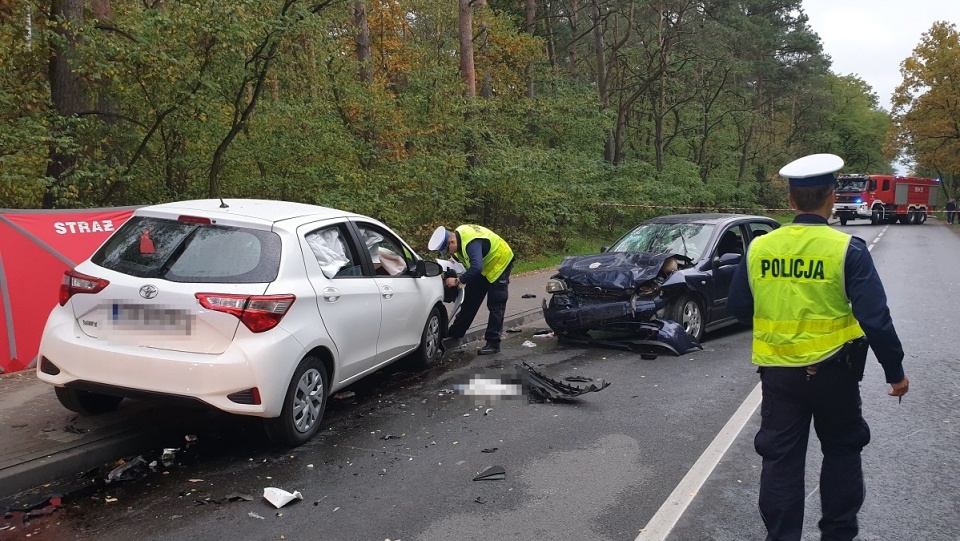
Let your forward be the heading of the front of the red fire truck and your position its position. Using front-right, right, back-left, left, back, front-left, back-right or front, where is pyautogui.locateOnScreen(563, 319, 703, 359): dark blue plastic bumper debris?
front-left

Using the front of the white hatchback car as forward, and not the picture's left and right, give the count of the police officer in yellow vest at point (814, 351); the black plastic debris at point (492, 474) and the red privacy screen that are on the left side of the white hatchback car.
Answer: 1

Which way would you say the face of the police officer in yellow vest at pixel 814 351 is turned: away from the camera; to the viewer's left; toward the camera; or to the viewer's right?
away from the camera

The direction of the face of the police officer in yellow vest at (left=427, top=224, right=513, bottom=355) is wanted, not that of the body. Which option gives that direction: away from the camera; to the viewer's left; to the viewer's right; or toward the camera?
to the viewer's left

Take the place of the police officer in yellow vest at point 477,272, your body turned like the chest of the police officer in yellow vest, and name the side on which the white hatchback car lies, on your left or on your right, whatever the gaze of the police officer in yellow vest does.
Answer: on your left

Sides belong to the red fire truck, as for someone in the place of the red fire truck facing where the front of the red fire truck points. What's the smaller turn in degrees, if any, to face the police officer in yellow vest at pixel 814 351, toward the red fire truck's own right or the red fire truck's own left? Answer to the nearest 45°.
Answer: approximately 45° to the red fire truck's own left

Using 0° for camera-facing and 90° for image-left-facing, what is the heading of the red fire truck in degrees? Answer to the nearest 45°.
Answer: approximately 45°

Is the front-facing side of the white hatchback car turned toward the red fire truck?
yes

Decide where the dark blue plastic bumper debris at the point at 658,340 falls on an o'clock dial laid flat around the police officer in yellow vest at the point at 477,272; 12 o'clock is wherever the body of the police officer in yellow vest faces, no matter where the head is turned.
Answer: The dark blue plastic bumper debris is roughly at 6 o'clock from the police officer in yellow vest.

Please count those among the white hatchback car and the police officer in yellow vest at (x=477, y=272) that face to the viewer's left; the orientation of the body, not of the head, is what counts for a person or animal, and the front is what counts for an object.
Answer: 1

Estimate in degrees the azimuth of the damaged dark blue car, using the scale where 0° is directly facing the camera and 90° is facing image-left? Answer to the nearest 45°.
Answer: approximately 45°

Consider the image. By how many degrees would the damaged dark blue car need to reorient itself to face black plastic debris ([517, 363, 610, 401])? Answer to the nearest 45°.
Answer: approximately 45° to its left

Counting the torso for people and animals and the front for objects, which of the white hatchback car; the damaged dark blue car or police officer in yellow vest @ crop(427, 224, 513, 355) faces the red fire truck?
the white hatchback car

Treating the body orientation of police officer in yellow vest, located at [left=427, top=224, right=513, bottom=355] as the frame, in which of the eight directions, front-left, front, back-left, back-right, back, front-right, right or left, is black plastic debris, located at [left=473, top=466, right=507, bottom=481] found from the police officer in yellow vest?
left
